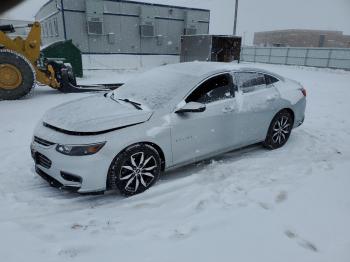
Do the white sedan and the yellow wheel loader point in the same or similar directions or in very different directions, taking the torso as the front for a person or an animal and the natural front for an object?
very different directions

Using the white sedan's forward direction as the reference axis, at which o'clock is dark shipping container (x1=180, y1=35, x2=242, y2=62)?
The dark shipping container is roughly at 5 o'clock from the white sedan.

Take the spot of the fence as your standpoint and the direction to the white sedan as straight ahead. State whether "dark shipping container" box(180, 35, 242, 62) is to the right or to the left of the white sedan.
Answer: right

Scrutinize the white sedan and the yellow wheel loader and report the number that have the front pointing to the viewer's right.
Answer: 1

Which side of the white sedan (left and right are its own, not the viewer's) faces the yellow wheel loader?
right

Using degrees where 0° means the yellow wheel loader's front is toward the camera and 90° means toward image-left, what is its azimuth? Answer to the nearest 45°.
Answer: approximately 270°

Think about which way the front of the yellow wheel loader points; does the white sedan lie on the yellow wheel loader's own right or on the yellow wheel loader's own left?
on the yellow wheel loader's own right

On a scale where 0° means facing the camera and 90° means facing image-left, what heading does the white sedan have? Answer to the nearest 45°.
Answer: approximately 45°

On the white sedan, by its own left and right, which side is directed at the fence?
back
